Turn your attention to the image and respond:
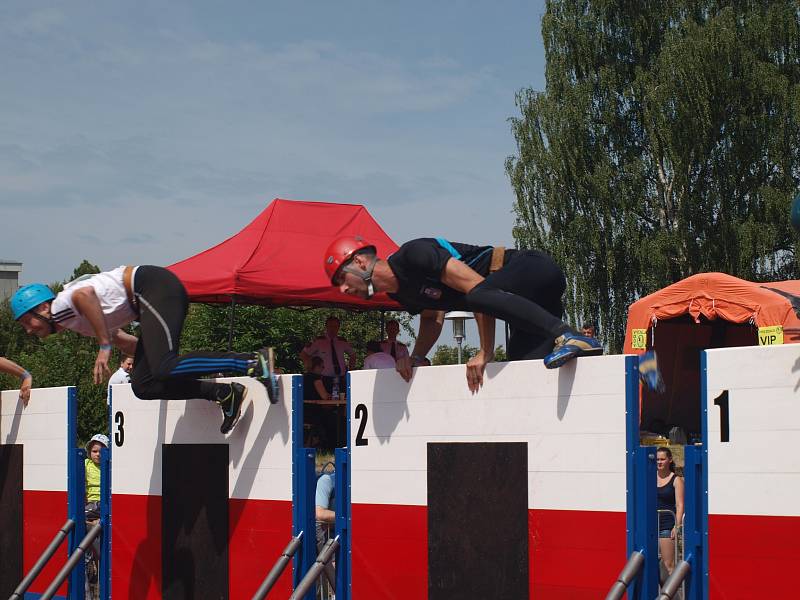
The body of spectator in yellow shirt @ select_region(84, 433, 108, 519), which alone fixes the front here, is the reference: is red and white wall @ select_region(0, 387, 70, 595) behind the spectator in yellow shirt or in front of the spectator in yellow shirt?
in front

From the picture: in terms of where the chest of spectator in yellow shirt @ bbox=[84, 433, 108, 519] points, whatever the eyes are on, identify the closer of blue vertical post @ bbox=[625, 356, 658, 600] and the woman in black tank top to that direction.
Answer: the blue vertical post

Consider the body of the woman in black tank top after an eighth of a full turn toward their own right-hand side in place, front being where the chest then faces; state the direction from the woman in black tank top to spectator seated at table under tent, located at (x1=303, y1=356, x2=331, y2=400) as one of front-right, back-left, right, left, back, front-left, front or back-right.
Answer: front-right

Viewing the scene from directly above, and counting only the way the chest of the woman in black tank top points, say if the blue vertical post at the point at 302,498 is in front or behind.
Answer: in front

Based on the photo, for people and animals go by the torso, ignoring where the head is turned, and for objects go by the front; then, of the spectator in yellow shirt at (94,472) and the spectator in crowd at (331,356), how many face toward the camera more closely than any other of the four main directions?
2

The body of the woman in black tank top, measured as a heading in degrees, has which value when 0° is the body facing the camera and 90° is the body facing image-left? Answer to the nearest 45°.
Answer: approximately 45°

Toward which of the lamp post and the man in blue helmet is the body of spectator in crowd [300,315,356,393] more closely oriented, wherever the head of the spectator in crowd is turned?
the man in blue helmet

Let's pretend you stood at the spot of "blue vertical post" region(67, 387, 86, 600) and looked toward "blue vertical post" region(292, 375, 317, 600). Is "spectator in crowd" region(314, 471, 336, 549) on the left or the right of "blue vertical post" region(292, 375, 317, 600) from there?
left

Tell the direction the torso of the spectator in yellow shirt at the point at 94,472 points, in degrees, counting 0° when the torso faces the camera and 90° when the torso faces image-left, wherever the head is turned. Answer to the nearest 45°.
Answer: approximately 0°

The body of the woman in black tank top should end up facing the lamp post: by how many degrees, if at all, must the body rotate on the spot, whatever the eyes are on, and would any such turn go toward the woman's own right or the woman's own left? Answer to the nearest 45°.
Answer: approximately 135° to the woman's own right

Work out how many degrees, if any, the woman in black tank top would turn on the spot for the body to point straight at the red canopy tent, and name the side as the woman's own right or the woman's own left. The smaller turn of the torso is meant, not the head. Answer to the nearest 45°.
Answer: approximately 90° to the woman's own right

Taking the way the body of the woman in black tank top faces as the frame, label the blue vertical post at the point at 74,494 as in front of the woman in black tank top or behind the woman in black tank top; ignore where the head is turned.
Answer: in front

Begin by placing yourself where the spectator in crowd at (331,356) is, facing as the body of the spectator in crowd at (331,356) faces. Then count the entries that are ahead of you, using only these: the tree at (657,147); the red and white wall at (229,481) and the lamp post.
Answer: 1
